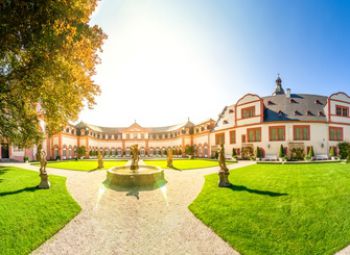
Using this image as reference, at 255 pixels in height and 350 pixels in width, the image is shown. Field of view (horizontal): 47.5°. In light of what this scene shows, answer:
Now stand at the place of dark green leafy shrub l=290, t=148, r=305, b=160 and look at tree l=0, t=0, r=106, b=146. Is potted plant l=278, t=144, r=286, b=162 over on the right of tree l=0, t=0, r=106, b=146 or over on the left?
right

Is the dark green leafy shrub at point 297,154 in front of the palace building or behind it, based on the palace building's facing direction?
in front

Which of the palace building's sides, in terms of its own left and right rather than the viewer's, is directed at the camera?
front

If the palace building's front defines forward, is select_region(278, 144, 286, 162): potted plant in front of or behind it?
in front
